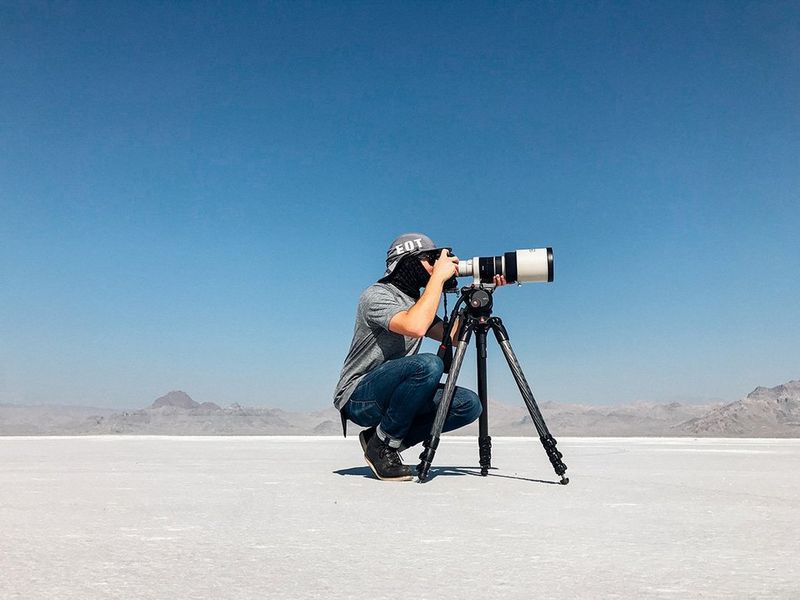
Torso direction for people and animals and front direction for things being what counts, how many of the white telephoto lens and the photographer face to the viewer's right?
2

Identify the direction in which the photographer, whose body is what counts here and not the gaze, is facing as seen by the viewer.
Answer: to the viewer's right

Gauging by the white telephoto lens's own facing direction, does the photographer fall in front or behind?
behind

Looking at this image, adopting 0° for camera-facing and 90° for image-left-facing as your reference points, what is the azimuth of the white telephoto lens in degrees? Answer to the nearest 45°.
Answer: approximately 270°

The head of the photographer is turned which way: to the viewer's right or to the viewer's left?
to the viewer's right
